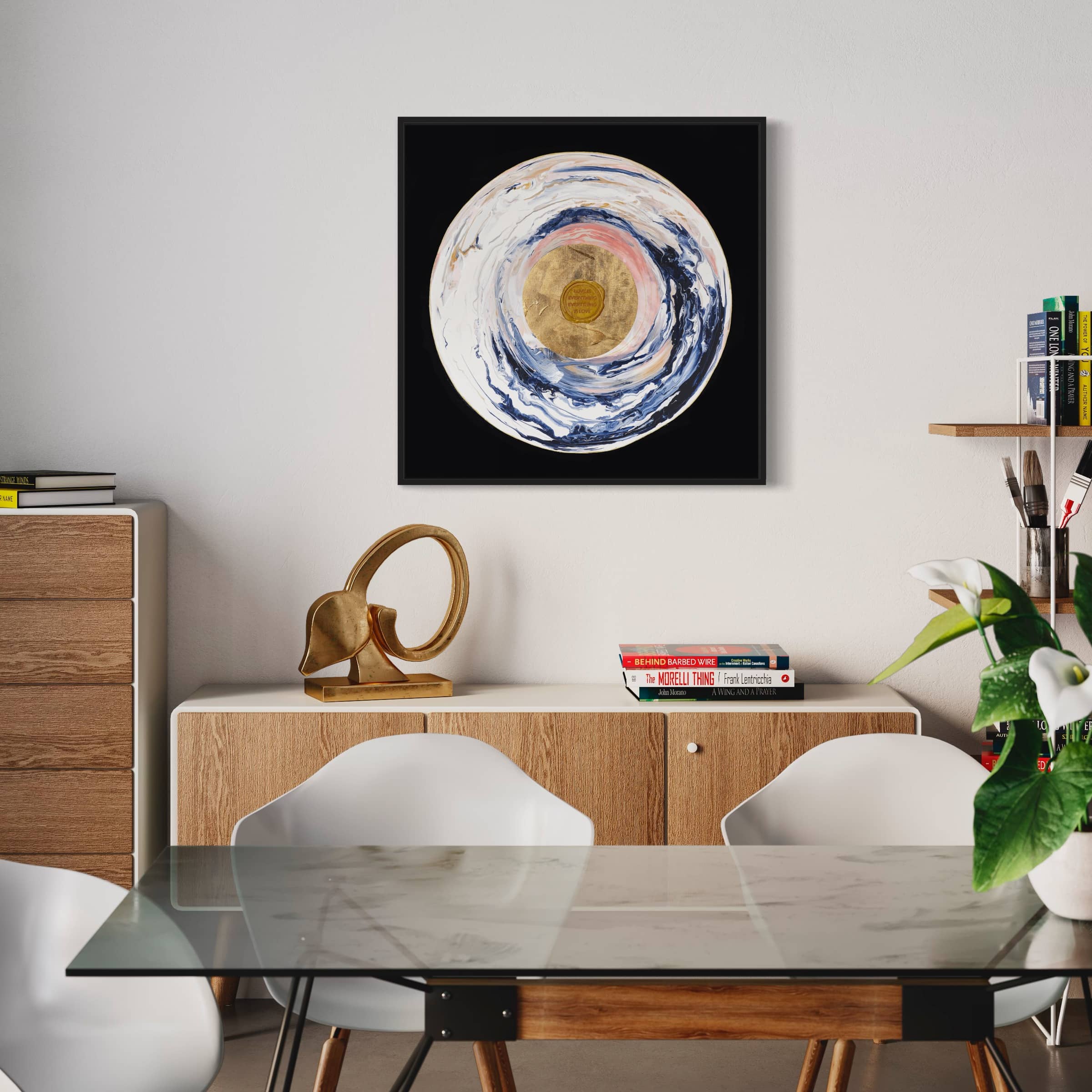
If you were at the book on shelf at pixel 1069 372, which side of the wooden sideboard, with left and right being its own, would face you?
left

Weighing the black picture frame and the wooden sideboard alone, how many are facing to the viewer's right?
0

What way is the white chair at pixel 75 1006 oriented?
to the viewer's right

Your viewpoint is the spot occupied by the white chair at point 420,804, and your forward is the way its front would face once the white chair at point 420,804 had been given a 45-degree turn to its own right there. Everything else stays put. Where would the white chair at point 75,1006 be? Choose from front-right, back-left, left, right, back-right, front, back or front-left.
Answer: front

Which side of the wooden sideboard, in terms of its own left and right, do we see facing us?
front

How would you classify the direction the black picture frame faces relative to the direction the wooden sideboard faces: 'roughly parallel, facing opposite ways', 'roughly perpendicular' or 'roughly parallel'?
roughly parallel

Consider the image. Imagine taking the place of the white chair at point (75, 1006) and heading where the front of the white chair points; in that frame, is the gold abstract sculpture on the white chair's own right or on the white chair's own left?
on the white chair's own left

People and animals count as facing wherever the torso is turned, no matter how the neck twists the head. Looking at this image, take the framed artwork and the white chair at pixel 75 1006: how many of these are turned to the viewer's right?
1

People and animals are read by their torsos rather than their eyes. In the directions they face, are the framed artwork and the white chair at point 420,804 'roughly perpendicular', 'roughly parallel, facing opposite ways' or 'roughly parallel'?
roughly parallel

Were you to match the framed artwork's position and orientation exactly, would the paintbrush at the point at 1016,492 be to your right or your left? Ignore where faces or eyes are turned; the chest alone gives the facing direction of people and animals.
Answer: on your left

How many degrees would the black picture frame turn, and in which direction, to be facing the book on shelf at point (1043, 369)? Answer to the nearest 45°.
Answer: approximately 90° to its left

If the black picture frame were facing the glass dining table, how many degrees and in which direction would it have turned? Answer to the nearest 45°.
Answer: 0° — it already faces it

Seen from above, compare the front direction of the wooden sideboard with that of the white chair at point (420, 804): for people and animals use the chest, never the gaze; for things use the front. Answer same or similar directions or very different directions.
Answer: same or similar directions

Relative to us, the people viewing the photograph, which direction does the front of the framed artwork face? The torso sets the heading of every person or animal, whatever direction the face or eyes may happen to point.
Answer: facing the viewer
